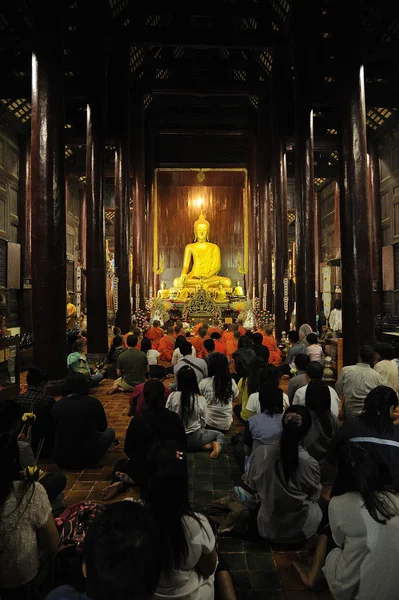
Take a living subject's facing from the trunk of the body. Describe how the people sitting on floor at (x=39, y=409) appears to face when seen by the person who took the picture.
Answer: facing away from the viewer and to the right of the viewer

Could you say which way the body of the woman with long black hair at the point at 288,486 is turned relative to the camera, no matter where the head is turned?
away from the camera

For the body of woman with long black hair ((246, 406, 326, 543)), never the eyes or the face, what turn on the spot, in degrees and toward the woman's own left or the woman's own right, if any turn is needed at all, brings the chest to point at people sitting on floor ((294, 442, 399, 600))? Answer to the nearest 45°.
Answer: approximately 135° to the woman's own right

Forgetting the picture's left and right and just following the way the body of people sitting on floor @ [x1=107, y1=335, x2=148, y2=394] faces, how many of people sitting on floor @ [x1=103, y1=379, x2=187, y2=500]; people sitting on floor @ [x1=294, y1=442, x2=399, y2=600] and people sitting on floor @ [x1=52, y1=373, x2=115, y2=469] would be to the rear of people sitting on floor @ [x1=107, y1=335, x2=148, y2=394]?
3

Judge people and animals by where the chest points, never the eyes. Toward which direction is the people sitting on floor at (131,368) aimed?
away from the camera

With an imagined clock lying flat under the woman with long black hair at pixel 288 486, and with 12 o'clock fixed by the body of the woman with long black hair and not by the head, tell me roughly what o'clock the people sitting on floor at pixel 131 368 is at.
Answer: The people sitting on floor is roughly at 11 o'clock from the woman with long black hair.

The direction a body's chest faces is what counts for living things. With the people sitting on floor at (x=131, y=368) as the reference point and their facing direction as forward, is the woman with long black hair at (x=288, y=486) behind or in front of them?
behind

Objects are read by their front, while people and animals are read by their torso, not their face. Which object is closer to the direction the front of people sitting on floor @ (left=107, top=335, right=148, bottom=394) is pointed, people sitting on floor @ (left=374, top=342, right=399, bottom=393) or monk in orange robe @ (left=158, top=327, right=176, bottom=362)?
the monk in orange robe

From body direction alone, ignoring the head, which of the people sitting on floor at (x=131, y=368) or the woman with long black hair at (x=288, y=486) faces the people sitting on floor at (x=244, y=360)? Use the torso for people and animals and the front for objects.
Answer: the woman with long black hair

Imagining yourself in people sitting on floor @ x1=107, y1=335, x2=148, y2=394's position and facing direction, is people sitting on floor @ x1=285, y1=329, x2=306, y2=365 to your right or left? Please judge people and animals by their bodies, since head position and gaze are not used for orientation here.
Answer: on your right

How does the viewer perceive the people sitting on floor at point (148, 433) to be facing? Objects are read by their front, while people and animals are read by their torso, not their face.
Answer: facing away from the viewer

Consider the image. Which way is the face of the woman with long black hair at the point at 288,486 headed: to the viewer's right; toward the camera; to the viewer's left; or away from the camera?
away from the camera

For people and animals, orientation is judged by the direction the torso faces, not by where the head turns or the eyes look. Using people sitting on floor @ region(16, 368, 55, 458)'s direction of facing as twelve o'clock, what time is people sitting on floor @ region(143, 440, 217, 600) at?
people sitting on floor @ region(143, 440, 217, 600) is roughly at 4 o'clock from people sitting on floor @ region(16, 368, 55, 458).

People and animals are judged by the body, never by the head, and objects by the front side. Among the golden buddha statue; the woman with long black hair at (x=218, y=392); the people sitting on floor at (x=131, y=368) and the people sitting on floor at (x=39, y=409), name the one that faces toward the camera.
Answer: the golden buddha statue

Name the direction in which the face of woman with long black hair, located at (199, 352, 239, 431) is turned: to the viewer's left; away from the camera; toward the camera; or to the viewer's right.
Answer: away from the camera

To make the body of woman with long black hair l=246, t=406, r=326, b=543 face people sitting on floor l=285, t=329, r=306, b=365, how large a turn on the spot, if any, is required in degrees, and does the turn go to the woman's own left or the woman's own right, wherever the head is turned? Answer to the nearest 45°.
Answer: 0° — they already face them
